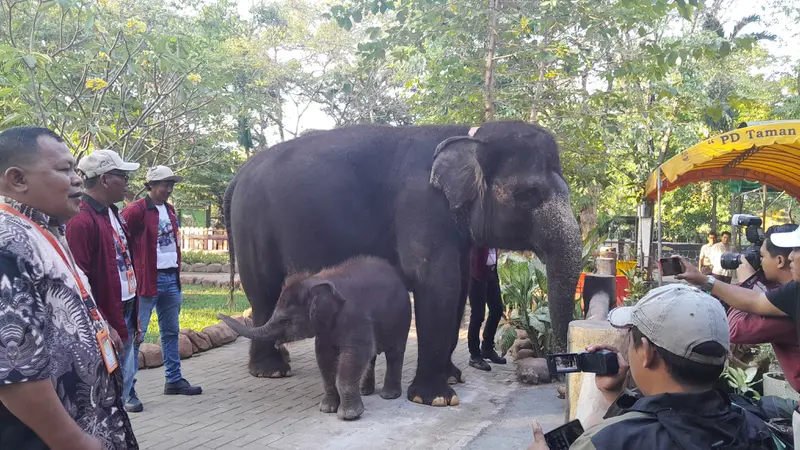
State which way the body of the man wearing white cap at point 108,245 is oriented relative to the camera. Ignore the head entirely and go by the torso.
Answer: to the viewer's right

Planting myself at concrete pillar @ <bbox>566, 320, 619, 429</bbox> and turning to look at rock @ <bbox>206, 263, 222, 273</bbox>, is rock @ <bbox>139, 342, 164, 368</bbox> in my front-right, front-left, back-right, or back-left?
front-left

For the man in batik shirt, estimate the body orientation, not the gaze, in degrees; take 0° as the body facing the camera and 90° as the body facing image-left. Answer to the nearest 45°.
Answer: approximately 270°

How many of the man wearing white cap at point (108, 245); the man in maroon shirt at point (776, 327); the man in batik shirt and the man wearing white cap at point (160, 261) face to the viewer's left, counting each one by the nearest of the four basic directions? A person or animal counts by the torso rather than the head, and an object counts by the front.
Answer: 1

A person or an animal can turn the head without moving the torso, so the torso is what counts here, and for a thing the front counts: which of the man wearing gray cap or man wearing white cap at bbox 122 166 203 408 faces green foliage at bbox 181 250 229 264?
the man wearing gray cap

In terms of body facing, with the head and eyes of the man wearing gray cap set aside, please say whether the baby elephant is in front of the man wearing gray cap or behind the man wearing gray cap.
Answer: in front

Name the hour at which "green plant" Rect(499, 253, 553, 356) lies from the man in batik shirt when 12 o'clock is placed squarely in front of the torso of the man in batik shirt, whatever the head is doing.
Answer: The green plant is roughly at 11 o'clock from the man in batik shirt.

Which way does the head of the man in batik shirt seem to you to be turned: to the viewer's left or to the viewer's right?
to the viewer's right

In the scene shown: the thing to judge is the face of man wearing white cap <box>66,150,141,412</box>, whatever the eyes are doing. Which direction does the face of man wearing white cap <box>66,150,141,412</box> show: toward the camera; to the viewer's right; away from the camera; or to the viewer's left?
to the viewer's right

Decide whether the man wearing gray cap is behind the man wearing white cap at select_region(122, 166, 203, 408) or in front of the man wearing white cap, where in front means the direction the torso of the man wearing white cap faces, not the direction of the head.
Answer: in front

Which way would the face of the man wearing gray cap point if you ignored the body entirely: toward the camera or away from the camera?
away from the camera

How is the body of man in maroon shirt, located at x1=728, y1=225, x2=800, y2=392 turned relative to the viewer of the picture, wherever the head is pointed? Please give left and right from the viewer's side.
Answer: facing to the left of the viewer

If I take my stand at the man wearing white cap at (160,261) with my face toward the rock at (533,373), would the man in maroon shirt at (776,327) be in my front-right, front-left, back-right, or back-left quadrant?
front-right

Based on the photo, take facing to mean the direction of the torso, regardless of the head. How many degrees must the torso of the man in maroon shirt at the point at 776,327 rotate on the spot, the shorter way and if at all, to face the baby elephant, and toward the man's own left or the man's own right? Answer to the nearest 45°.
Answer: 0° — they already face it

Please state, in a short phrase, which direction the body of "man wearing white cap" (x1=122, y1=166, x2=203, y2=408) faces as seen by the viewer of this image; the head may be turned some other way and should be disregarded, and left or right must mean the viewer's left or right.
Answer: facing the viewer and to the right of the viewer

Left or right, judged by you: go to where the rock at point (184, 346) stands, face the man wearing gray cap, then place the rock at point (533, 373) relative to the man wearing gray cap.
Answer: left

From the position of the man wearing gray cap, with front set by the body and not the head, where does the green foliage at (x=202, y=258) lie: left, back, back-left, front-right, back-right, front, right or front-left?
front

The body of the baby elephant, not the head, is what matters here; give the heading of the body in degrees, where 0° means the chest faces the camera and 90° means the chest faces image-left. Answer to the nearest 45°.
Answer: approximately 45°
